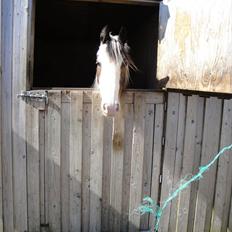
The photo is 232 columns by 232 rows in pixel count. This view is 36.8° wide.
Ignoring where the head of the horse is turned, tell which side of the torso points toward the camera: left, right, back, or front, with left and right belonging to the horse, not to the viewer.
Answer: front
